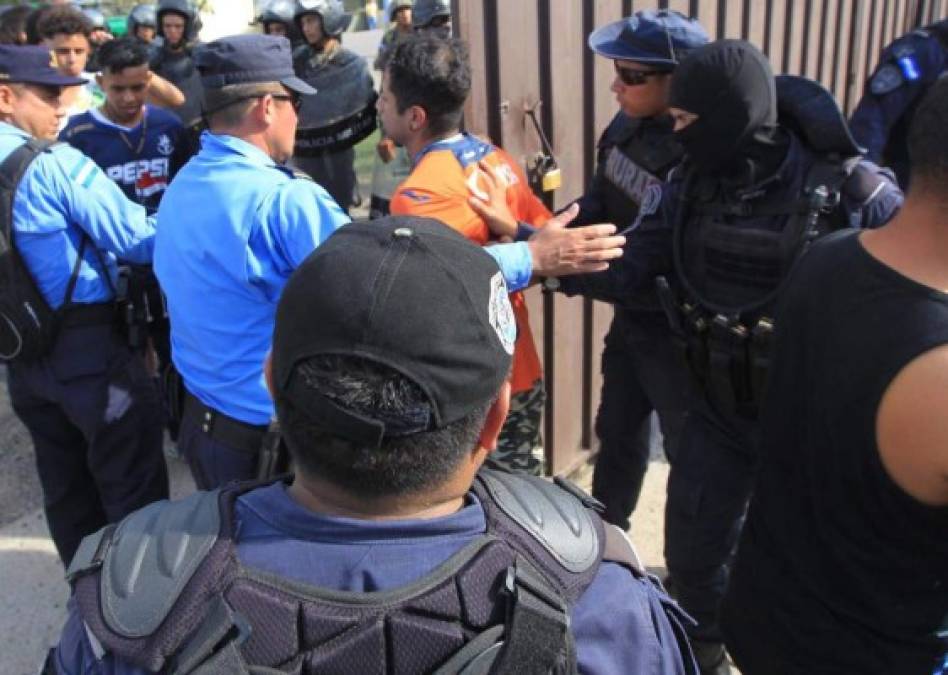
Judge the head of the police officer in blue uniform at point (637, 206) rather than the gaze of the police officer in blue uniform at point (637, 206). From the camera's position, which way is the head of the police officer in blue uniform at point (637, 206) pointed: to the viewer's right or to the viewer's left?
to the viewer's left

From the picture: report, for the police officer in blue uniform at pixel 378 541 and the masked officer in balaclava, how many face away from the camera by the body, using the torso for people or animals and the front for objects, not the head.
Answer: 1

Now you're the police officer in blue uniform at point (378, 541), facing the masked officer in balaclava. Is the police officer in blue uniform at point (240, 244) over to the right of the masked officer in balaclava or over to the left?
left

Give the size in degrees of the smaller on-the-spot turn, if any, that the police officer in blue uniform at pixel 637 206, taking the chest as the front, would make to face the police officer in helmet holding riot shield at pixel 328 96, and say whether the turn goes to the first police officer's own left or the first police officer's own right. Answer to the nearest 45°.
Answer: approximately 90° to the first police officer's own right

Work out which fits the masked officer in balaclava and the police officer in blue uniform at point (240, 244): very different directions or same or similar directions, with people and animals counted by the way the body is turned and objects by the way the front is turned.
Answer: very different directions

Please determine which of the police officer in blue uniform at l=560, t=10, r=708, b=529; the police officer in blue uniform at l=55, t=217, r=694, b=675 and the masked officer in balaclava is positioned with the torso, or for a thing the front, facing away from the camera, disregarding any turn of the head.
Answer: the police officer in blue uniform at l=55, t=217, r=694, b=675

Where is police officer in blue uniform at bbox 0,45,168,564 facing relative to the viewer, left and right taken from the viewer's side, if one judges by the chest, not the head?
facing away from the viewer and to the right of the viewer

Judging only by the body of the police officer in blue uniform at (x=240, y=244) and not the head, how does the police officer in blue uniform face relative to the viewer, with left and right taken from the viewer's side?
facing away from the viewer and to the right of the viewer

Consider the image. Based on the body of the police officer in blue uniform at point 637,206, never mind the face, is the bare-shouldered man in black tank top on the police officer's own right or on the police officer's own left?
on the police officer's own left

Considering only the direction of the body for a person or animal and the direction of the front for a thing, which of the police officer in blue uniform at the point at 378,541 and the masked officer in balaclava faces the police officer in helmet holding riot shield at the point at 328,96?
the police officer in blue uniform at the point at 378,541

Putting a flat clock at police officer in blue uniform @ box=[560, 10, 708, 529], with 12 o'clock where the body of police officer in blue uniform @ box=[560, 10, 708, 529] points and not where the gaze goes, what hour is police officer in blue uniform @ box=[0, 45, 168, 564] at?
police officer in blue uniform @ box=[0, 45, 168, 564] is roughly at 1 o'clock from police officer in blue uniform @ box=[560, 10, 708, 529].

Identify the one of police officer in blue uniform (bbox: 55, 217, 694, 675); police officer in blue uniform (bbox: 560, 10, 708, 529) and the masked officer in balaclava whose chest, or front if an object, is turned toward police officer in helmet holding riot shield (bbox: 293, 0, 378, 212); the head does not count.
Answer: police officer in blue uniform (bbox: 55, 217, 694, 675)

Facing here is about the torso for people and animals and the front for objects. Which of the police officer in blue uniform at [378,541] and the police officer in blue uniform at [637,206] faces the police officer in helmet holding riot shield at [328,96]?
the police officer in blue uniform at [378,541]

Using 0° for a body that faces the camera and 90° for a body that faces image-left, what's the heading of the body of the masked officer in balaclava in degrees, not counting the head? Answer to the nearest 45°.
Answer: approximately 45°
